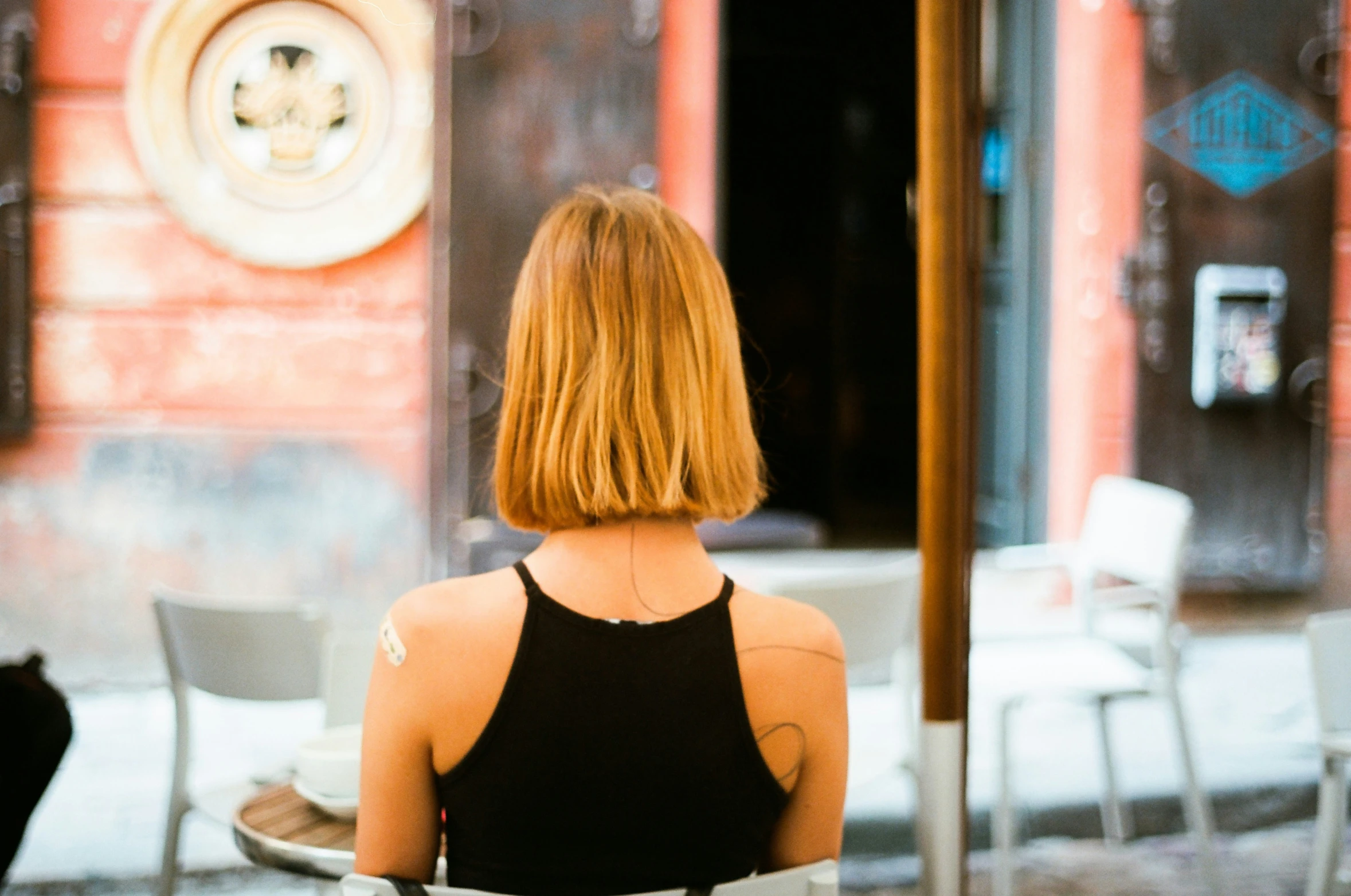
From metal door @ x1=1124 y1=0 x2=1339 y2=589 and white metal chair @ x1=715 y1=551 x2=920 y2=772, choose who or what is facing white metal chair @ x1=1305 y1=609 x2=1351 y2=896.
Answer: the metal door

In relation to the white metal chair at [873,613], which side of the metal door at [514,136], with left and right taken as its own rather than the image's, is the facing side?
front

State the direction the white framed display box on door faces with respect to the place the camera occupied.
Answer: facing the viewer

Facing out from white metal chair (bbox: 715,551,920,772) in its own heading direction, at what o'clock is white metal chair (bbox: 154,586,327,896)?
white metal chair (bbox: 154,586,327,896) is roughly at 1 o'clock from white metal chair (bbox: 715,551,920,772).

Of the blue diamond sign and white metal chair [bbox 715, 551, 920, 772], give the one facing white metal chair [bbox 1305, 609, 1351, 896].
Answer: the blue diamond sign

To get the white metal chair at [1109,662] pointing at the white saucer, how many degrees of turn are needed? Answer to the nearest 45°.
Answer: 0° — it already faces it

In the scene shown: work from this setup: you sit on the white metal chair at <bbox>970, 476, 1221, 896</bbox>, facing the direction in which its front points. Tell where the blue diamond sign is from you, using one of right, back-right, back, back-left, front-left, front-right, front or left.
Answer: back-right

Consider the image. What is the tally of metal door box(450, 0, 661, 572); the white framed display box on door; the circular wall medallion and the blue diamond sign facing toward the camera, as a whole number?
4

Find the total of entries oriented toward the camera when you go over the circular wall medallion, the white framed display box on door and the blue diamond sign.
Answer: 3

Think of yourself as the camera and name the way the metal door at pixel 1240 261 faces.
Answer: facing the viewer

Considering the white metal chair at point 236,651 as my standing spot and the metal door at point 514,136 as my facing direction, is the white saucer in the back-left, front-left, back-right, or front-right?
back-right

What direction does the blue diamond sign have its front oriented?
toward the camera
